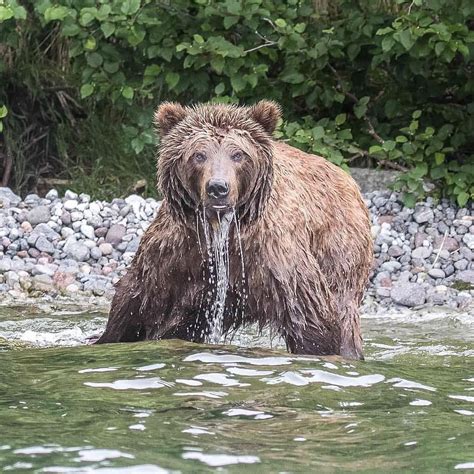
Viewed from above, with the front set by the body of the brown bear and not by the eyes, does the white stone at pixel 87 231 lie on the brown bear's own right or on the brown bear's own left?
on the brown bear's own right

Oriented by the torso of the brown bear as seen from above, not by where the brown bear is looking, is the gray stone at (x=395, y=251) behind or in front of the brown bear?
behind

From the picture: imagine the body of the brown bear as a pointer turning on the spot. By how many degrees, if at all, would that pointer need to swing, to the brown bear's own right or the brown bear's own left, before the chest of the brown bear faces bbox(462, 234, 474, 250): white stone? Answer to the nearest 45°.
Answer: approximately 180°

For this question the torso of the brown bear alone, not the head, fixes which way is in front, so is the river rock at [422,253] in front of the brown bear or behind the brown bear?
behind

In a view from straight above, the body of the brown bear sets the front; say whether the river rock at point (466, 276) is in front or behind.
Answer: behind

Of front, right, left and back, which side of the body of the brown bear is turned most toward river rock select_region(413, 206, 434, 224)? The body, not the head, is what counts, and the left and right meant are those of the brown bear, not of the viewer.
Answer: back

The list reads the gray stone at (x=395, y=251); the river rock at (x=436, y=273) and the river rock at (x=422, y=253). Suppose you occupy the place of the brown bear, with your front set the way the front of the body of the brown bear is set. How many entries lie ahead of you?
0

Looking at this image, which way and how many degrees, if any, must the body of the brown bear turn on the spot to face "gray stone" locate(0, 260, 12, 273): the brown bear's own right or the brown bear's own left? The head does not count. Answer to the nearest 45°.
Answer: approximately 90° to the brown bear's own right

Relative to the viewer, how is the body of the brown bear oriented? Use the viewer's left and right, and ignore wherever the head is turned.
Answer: facing the viewer and to the left of the viewer

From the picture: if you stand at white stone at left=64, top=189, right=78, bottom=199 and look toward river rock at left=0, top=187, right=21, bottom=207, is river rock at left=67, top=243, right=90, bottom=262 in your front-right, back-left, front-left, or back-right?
back-left
